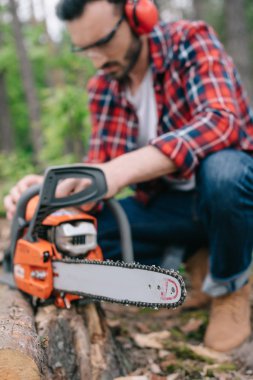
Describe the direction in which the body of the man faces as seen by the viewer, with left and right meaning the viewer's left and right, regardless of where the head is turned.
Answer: facing the viewer and to the left of the viewer

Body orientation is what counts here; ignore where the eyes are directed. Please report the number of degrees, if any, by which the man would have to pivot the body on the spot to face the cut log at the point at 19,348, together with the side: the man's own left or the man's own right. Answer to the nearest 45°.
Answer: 0° — they already face it

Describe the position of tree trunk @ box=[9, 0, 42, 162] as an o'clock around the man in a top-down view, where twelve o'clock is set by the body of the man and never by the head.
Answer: The tree trunk is roughly at 4 o'clock from the man.

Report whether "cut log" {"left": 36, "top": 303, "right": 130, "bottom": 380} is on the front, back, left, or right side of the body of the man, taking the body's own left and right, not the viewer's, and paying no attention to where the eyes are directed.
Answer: front

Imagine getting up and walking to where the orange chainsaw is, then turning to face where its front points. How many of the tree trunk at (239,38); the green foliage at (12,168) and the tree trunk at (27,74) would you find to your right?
0

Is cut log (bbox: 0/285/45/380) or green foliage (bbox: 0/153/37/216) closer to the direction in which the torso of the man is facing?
the cut log

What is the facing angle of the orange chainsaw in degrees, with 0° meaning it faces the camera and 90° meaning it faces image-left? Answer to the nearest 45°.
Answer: approximately 315°

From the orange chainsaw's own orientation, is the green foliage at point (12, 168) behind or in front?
behind

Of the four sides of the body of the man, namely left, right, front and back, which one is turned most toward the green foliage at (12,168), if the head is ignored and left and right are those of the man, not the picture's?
right

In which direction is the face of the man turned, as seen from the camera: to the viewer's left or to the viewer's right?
to the viewer's left
